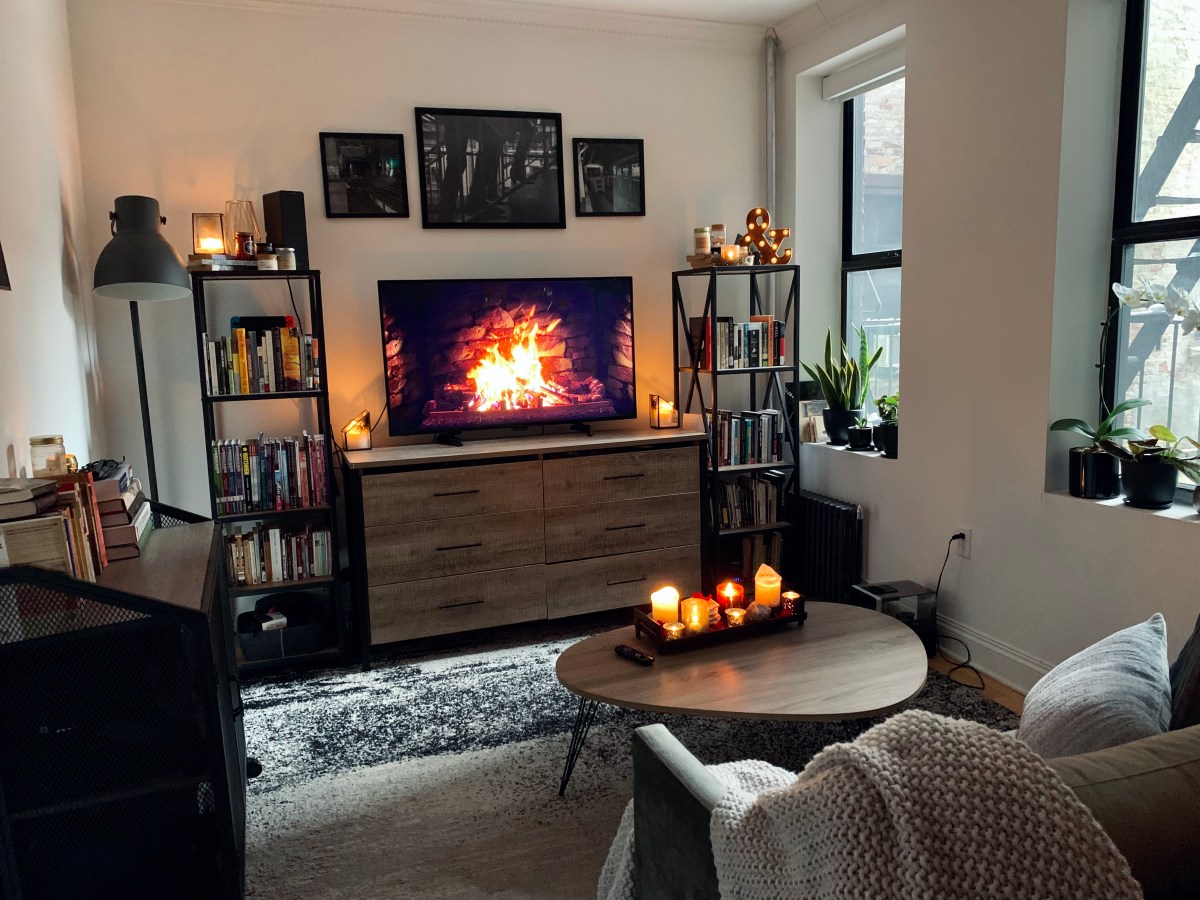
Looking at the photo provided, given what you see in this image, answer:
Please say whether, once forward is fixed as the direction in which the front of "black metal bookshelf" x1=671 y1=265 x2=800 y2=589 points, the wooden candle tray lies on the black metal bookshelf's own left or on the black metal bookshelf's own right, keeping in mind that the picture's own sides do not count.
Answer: on the black metal bookshelf's own right

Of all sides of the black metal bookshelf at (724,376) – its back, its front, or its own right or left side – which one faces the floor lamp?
right

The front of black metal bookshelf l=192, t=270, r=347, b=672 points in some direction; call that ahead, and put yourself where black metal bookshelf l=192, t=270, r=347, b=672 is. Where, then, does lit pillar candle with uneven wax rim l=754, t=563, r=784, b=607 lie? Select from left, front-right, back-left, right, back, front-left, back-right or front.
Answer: front-left

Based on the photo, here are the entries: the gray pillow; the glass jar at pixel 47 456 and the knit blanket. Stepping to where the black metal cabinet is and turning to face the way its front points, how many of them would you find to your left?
1

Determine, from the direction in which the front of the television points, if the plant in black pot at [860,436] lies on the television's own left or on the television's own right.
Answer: on the television's own left

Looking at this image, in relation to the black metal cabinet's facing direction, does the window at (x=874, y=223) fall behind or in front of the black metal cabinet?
in front

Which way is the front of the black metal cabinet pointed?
to the viewer's right

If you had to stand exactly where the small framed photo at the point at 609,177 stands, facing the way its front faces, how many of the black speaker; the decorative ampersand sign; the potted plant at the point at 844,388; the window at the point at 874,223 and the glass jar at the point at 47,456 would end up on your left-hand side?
3
